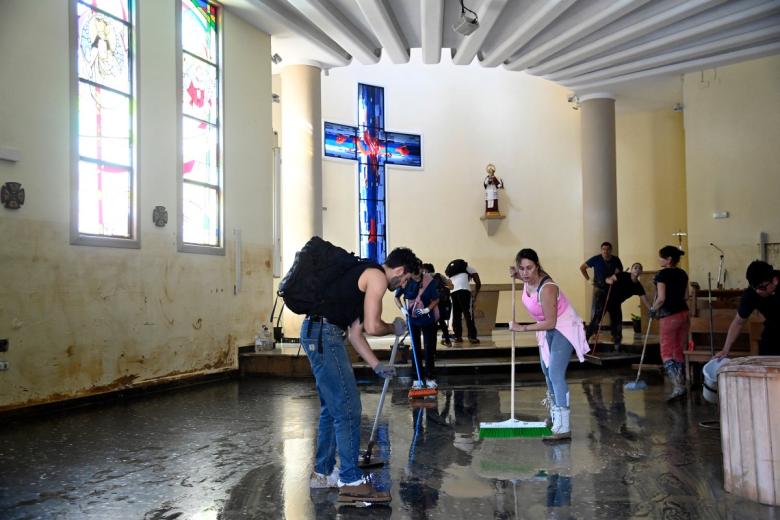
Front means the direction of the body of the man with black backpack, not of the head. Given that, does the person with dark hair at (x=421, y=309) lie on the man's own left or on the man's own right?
on the man's own left

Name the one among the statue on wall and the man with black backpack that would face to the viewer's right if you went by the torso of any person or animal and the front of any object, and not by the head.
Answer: the man with black backpack

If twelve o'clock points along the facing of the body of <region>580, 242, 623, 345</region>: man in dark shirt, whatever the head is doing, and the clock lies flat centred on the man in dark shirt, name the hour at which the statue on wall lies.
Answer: The statue on wall is roughly at 5 o'clock from the man in dark shirt.

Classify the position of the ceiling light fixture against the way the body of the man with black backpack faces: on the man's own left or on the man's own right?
on the man's own left

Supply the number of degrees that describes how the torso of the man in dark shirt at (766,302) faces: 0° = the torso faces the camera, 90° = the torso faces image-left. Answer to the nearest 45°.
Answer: approximately 45°

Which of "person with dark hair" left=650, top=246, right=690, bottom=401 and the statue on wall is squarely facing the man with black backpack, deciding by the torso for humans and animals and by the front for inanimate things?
the statue on wall

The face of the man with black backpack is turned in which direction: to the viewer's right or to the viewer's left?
to the viewer's right

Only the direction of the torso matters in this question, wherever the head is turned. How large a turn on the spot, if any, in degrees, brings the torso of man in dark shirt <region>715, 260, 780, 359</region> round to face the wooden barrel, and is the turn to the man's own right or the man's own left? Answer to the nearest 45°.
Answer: approximately 45° to the man's own left

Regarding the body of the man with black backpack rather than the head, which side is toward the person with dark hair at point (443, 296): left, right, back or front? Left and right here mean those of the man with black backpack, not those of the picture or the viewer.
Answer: left

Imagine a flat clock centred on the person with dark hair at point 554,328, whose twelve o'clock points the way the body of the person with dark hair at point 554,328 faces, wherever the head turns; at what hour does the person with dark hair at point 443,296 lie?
the person with dark hair at point 443,296 is roughly at 4 o'clock from the person with dark hair at point 554,328.
